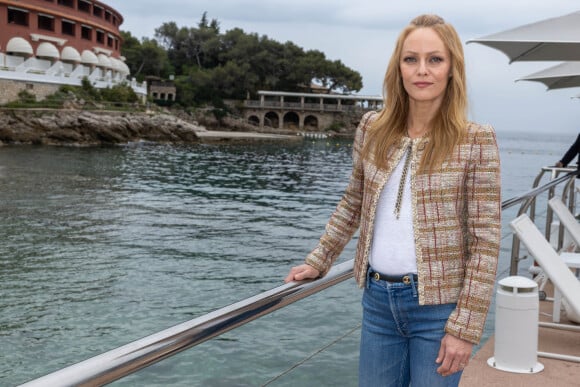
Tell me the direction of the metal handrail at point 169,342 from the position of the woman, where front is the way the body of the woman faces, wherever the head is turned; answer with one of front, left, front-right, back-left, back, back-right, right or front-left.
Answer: front

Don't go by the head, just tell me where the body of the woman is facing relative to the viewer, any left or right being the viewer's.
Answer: facing the viewer and to the left of the viewer

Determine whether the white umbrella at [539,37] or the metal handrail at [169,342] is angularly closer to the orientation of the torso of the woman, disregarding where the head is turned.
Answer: the metal handrail
